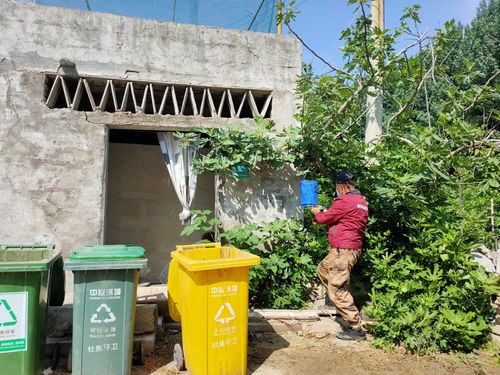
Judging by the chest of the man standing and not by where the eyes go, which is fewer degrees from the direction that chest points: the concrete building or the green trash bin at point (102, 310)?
the concrete building

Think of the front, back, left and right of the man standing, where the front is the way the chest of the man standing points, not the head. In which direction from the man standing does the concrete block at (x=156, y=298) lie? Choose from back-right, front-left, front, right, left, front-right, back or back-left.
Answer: front-left

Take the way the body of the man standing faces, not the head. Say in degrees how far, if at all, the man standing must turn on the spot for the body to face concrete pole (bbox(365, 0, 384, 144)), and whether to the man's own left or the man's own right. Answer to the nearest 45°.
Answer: approximately 45° to the man's own right

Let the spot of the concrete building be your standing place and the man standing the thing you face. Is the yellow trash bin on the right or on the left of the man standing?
right

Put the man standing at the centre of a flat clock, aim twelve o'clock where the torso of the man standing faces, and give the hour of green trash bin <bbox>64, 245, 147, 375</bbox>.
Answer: The green trash bin is roughly at 9 o'clock from the man standing.

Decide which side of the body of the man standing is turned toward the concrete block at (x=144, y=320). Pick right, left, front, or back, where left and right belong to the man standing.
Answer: left

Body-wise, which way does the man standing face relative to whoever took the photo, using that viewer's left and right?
facing away from the viewer and to the left of the viewer

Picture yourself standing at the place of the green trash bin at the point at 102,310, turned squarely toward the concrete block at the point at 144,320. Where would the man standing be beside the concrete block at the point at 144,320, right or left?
right

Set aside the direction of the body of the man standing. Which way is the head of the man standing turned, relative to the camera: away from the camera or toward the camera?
away from the camera

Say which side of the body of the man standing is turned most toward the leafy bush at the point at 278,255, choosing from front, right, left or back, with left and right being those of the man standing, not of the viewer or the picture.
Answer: front

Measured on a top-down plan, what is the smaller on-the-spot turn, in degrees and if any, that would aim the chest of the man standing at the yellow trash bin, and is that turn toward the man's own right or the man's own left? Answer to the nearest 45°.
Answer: approximately 90° to the man's own left
